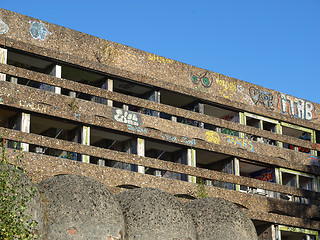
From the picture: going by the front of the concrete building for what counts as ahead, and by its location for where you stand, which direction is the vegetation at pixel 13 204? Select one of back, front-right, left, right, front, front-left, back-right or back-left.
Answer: front-right

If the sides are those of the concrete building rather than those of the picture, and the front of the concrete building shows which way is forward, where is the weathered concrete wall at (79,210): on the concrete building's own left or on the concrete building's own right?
on the concrete building's own right

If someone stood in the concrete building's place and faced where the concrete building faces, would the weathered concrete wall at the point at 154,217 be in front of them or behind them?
in front

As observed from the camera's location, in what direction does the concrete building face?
facing the viewer and to the right of the viewer
